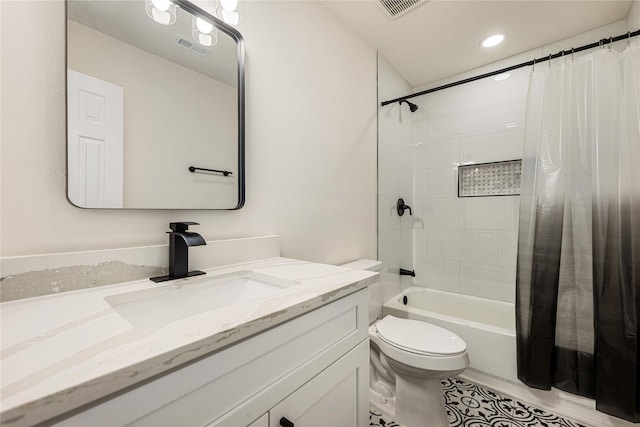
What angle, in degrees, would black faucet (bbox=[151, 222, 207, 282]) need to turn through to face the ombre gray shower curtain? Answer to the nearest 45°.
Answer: approximately 45° to its left

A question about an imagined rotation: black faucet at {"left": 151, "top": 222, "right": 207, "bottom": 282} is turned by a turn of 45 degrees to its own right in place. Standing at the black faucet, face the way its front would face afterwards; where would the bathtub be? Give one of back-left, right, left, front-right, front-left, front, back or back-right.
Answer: left

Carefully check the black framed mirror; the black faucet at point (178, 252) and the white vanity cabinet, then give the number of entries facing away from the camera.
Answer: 0

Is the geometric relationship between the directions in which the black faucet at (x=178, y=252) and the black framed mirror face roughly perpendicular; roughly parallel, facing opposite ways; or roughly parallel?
roughly parallel

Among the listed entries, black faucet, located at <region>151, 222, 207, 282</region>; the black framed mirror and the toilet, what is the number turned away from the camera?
0

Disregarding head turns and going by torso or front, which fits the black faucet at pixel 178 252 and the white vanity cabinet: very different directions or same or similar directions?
same or similar directions

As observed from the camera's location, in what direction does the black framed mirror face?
facing the viewer and to the right of the viewer

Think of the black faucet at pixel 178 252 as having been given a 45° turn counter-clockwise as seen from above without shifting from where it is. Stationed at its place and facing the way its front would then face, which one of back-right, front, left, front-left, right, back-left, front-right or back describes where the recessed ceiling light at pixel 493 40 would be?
front

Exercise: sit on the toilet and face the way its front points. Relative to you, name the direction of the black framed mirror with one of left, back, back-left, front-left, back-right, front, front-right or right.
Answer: right
